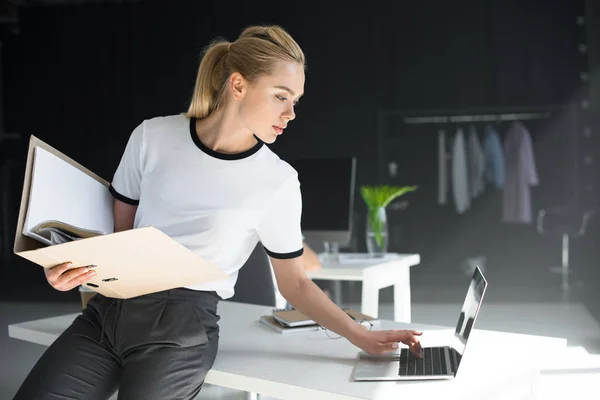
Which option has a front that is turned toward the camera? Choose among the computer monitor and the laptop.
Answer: the computer monitor

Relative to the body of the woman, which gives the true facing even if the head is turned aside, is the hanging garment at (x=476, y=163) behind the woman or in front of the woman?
behind

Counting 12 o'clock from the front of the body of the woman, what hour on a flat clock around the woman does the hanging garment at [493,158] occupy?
The hanging garment is roughly at 7 o'clock from the woman.

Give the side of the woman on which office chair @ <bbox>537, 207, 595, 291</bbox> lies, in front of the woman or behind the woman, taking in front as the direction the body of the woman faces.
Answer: behind

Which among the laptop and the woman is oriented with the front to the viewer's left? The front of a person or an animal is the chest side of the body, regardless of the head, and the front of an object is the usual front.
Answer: the laptop

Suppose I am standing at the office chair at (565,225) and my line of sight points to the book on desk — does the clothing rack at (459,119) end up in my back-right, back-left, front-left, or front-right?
back-right

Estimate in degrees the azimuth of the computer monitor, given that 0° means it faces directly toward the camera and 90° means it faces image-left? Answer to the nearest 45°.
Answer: approximately 0°

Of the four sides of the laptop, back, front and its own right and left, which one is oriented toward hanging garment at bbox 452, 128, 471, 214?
right

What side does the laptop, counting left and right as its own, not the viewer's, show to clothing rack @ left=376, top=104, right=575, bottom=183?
right

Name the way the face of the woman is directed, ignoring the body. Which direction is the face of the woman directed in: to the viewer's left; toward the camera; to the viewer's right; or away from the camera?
to the viewer's right

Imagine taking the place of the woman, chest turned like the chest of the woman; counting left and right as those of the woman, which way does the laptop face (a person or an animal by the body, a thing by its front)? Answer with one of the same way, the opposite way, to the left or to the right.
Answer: to the right

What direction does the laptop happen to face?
to the viewer's left

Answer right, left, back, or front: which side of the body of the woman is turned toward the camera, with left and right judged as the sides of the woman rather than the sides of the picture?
front

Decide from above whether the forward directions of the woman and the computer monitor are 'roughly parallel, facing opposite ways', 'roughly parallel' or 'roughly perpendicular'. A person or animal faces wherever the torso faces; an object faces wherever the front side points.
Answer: roughly parallel

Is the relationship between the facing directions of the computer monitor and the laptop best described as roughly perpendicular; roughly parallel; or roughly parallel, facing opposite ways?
roughly perpendicular

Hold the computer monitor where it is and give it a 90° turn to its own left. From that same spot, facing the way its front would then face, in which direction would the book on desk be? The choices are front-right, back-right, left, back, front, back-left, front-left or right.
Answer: right
